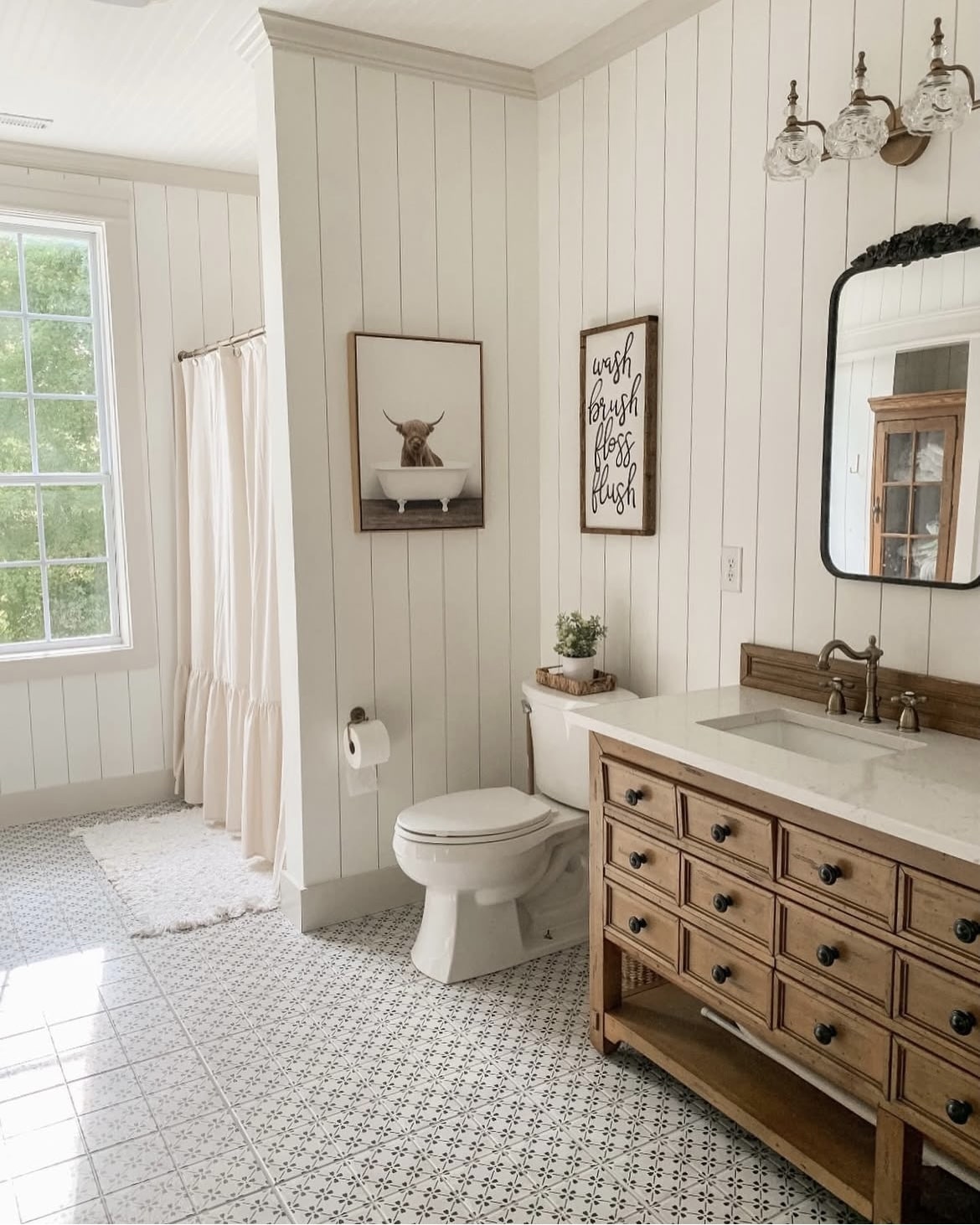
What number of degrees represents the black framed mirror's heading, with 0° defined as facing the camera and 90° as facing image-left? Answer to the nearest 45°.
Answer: approximately 45°

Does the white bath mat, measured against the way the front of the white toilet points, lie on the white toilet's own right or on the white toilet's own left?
on the white toilet's own right

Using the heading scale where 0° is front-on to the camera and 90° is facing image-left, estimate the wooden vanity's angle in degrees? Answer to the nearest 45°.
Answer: approximately 45°

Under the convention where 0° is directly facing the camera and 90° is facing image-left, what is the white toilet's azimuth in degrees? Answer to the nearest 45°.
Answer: approximately 45°
